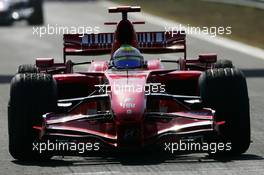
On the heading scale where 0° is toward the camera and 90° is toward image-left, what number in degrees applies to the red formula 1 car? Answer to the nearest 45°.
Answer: approximately 0°
